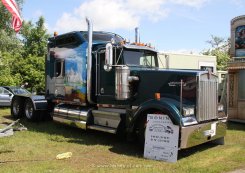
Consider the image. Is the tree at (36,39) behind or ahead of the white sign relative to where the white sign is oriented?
behind

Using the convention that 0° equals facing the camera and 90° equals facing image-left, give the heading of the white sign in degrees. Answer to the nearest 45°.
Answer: approximately 0°

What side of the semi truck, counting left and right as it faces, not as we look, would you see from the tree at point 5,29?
back

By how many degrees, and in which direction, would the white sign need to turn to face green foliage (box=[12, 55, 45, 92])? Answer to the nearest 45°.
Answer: approximately 135° to its right

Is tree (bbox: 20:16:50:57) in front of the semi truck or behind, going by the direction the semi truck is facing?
behind

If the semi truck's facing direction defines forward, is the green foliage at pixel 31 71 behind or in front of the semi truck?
behind

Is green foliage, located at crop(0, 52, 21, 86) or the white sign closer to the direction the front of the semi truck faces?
the white sign
